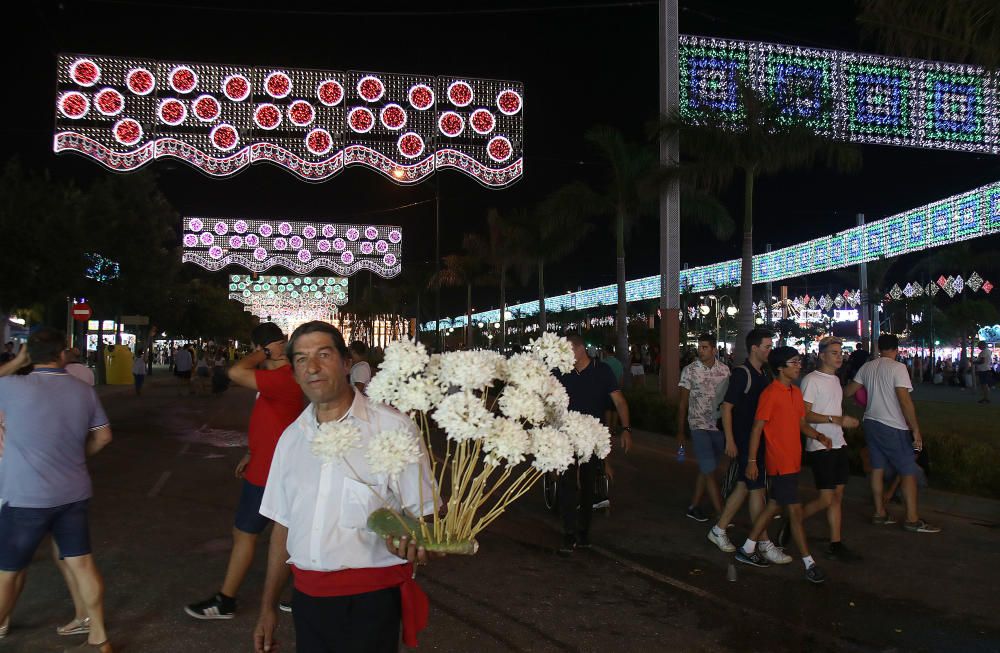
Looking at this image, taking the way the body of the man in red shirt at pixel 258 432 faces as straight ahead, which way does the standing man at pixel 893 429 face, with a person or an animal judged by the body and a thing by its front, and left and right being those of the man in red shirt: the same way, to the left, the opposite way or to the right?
the opposite way

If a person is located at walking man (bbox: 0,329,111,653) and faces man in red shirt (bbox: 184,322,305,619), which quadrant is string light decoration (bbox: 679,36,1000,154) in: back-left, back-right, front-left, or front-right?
front-left

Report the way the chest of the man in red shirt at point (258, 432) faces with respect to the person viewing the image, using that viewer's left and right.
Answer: facing to the left of the viewer

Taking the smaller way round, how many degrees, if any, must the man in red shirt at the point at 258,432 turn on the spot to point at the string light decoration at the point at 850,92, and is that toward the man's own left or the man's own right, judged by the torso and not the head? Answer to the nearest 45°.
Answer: approximately 135° to the man's own right

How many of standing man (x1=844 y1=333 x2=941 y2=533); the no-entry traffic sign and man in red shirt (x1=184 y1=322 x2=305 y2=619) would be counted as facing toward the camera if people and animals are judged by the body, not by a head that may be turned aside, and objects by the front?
1

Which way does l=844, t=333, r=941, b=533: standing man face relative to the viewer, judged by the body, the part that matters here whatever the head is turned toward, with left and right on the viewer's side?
facing away from the viewer and to the right of the viewer

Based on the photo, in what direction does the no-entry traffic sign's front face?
toward the camera

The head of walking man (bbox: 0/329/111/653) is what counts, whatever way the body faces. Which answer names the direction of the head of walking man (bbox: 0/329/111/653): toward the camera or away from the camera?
away from the camera
